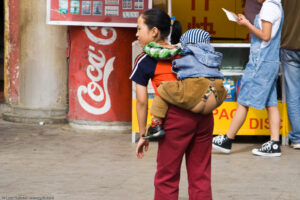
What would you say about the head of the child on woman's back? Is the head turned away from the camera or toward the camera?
away from the camera

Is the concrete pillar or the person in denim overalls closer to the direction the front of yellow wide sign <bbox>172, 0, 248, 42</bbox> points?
the person in denim overalls

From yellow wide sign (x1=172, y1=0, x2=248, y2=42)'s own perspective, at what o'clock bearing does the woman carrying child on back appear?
The woman carrying child on back is roughly at 12 o'clock from the yellow wide sign.

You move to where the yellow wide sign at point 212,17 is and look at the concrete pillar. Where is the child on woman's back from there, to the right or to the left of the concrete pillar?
left

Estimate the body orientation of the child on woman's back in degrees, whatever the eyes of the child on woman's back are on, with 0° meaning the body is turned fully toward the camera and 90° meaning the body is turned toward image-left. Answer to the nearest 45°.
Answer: approximately 135°
